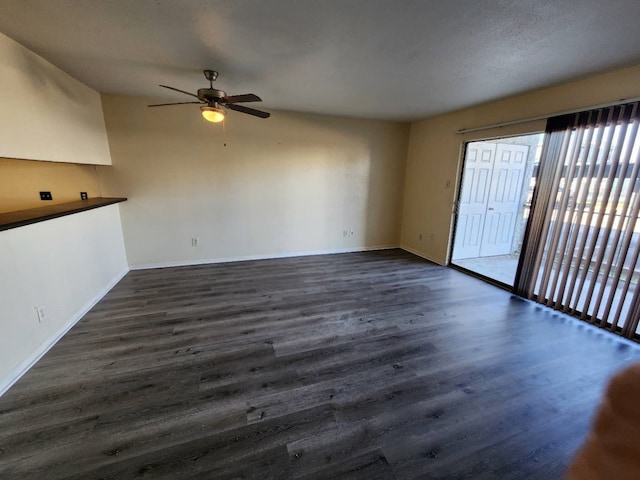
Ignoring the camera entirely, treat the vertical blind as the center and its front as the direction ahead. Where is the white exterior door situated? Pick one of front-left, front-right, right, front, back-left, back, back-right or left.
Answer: right

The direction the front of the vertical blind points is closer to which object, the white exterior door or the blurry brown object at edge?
the blurry brown object at edge

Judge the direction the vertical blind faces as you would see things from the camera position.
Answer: facing the viewer and to the left of the viewer

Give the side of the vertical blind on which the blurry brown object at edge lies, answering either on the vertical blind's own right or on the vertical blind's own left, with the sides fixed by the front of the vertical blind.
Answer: on the vertical blind's own left

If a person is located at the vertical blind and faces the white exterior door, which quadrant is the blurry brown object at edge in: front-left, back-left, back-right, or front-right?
back-left
